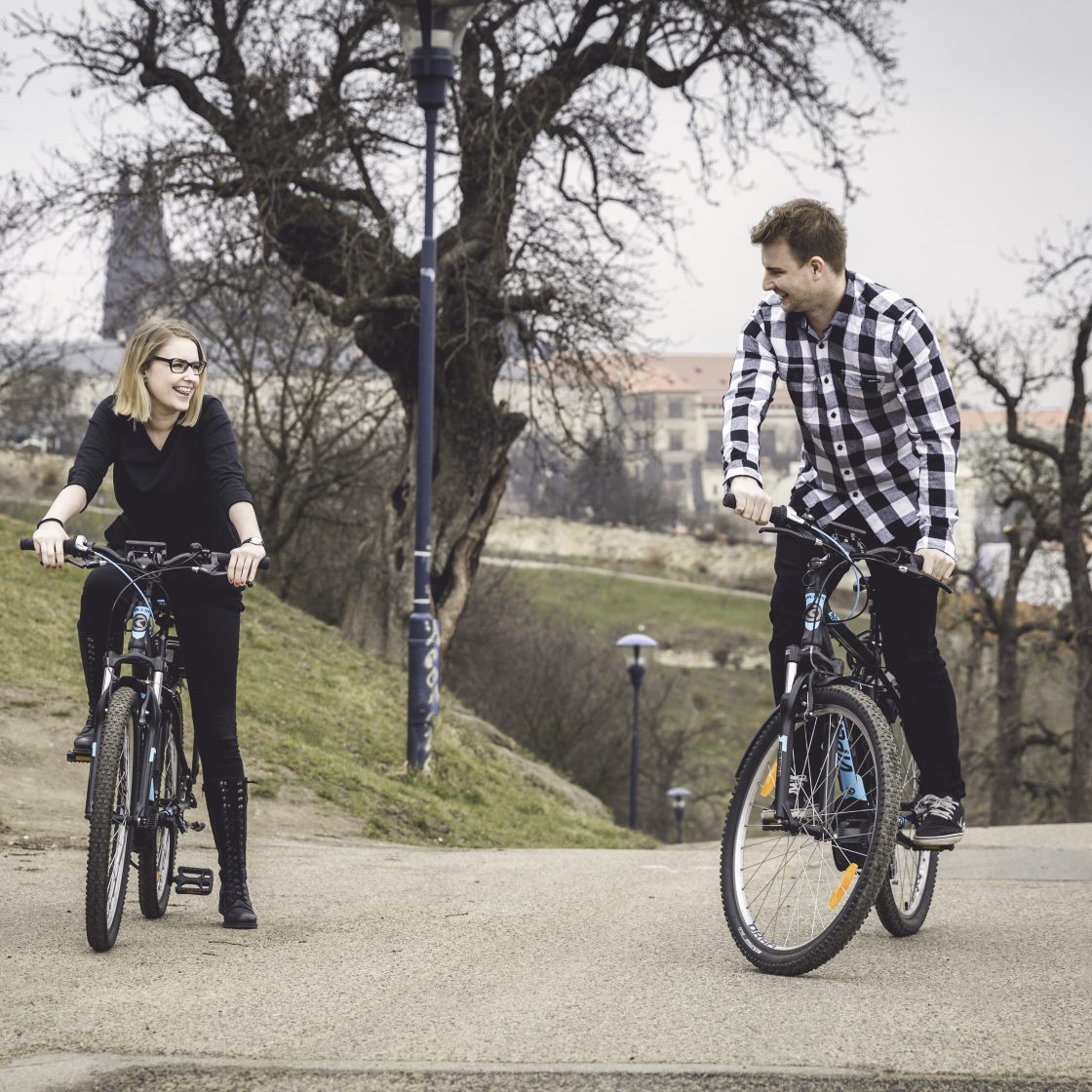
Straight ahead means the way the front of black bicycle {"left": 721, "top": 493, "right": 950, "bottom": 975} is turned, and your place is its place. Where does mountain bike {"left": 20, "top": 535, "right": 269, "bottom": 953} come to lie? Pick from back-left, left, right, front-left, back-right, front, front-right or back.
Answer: front-right

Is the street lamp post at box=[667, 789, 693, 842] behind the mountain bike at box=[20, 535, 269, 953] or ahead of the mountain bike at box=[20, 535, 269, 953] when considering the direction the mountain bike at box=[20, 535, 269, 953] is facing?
behind

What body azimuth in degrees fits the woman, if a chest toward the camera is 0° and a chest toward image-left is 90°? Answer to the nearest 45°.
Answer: approximately 0°

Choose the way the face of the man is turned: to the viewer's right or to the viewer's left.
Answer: to the viewer's left

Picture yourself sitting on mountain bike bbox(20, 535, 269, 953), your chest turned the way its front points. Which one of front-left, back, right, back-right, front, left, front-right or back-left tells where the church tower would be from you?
back

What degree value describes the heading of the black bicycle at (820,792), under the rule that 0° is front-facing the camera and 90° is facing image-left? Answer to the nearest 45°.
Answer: approximately 45°

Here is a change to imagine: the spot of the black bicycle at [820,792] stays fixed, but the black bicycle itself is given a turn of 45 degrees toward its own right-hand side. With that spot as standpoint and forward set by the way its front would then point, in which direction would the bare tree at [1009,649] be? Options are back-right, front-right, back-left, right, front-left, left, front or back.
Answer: right

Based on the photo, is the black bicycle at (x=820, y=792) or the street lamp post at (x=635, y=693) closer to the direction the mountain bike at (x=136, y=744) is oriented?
the black bicycle

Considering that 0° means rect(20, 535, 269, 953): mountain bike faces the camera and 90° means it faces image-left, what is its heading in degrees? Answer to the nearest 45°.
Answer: approximately 0°

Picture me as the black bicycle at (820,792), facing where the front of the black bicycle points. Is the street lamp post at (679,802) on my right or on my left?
on my right
